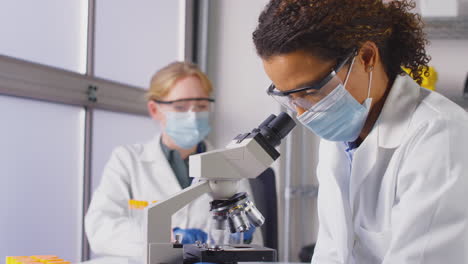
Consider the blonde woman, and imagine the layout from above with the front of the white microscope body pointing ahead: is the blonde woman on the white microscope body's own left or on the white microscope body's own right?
on the white microscope body's own left

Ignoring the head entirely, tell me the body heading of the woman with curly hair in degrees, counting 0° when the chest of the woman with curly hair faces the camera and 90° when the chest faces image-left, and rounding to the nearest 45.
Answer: approximately 45°

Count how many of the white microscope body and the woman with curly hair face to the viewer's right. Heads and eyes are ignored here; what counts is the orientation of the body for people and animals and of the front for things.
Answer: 1

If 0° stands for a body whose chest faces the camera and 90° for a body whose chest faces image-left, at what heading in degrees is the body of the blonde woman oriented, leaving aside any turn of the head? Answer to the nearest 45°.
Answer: approximately 315°

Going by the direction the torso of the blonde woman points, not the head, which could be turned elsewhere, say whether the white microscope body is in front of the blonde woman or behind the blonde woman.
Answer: in front

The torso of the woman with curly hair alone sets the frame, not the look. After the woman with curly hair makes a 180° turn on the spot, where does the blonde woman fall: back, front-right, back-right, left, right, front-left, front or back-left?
left

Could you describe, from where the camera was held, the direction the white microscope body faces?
facing to the right of the viewer
